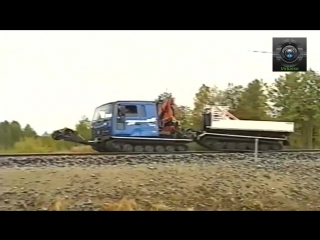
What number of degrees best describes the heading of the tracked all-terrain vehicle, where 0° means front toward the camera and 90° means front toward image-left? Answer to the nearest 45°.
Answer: approximately 90°
